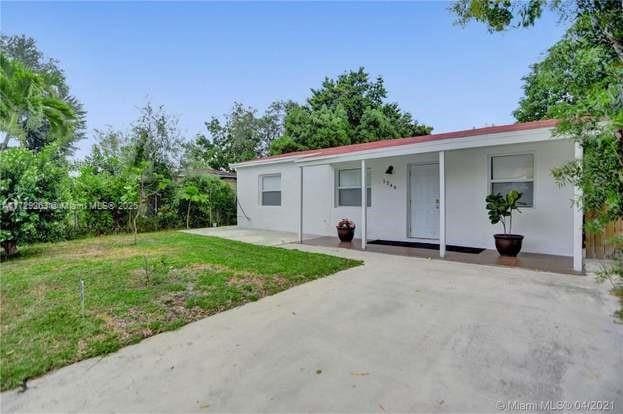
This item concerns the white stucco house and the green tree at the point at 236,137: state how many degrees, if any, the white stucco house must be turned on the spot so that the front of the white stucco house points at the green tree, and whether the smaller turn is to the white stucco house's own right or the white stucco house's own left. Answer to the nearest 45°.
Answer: approximately 90° to the white stucco house's own right

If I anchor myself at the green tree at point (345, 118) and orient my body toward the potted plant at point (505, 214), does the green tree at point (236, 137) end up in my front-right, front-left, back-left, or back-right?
back-right

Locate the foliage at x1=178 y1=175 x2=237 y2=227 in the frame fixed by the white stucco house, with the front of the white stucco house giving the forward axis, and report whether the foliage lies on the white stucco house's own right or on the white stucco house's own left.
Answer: on the white stucco house's own right

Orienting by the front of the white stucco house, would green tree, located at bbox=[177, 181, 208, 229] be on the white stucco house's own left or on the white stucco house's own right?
on the white stucco house's own right

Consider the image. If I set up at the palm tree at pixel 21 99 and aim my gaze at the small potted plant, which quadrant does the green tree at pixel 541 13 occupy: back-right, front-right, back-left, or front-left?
front-right

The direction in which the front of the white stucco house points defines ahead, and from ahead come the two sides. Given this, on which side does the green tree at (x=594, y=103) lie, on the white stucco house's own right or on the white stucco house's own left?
on the white stucco house's own left
